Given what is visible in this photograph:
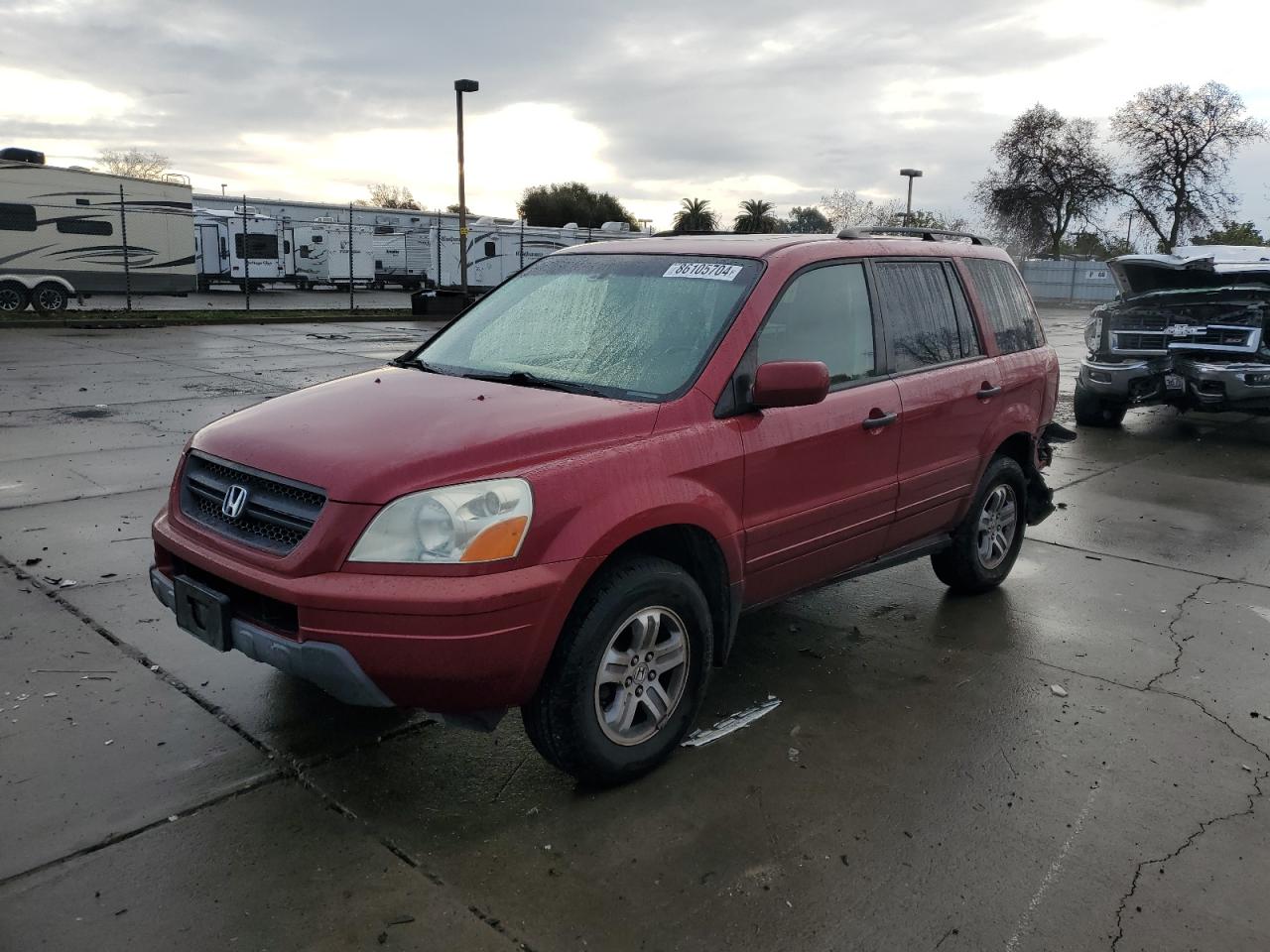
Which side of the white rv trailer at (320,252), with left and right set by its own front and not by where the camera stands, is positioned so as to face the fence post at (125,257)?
right

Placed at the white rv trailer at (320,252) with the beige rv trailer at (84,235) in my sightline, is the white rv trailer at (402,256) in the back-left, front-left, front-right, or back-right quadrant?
back-left

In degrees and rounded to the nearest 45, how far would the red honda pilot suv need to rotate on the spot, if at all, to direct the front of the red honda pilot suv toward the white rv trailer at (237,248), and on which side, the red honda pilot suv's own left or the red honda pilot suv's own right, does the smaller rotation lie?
approximately 135° to the red honda pilot suv's own right

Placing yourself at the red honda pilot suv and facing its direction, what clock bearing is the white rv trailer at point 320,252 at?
The white rv trailer is roughly at 4 o'clock from the red honda pilot suv.

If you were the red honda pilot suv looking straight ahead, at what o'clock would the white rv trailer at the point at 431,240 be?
The white rv trailer is roughly at 4 o'clock from the red honda pilot suv.

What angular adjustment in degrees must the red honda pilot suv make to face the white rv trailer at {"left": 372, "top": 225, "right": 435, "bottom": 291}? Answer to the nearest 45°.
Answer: approximately 135° to its right
